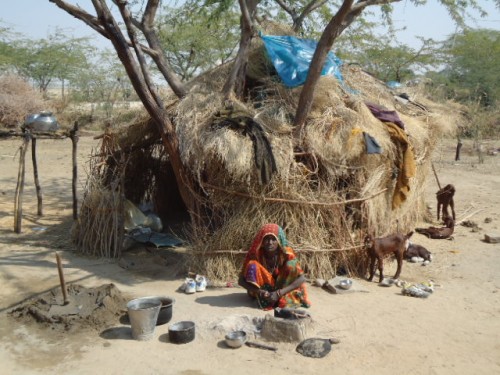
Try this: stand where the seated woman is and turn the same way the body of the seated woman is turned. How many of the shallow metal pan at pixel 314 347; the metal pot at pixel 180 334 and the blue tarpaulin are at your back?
1

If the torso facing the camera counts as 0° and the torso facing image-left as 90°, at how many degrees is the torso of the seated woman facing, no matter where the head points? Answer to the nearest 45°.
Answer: approximately 0°

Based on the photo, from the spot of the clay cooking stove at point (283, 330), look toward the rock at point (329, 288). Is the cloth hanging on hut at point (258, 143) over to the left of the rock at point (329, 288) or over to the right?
left

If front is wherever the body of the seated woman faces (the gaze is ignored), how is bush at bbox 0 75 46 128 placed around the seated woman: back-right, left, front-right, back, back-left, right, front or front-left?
back-right

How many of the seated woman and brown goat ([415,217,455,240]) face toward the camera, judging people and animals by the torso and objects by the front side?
1

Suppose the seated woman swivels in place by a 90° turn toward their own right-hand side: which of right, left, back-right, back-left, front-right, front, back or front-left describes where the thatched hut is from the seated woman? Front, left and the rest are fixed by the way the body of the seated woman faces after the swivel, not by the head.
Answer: right

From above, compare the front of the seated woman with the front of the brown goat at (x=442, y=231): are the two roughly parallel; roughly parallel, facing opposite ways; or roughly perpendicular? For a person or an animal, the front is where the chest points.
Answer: roughly perpendicular
